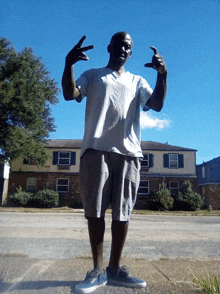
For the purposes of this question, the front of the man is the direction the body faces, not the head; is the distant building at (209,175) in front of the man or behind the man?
behind

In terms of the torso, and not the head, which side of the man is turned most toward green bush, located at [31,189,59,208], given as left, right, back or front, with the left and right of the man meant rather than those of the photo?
back

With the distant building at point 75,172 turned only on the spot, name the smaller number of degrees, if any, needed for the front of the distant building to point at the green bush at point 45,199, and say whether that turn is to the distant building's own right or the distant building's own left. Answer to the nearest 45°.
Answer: approximately 45° to the distant building's own right

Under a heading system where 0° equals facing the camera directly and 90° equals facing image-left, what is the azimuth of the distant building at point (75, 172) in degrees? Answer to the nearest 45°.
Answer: approximately 0°

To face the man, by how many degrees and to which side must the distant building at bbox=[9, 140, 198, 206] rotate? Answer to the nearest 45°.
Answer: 0° — it already faces them

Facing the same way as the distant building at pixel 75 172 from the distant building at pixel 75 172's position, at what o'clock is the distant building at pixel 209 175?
the distant building at pixel 209 175 is roughly at 8 o'clock from the distant building at pixel 75 172.

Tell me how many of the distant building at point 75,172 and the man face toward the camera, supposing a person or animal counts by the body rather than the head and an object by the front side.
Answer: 2

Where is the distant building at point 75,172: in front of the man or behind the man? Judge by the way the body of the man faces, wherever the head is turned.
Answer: behind

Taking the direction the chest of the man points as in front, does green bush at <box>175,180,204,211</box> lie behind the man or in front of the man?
behind
